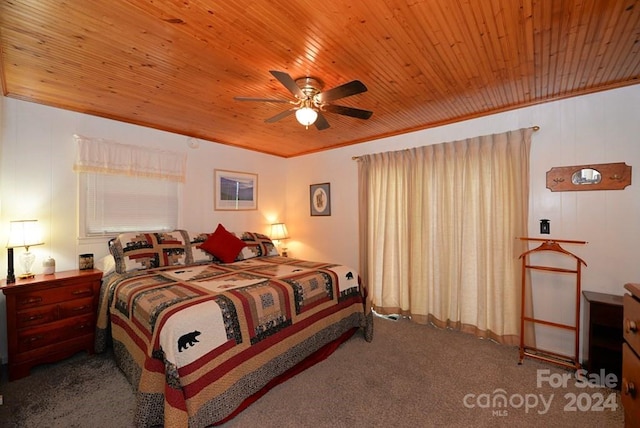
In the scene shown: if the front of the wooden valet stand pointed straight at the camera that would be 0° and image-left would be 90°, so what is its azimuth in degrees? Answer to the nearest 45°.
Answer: approximately 45°

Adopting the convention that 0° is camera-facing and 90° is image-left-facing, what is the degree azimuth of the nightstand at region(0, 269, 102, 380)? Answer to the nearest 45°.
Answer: approximately 315°

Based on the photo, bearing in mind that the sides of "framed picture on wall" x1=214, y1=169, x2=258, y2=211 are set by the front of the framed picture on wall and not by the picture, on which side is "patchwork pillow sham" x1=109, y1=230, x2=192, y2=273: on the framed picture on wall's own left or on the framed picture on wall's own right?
on the framed picture on wall's own right

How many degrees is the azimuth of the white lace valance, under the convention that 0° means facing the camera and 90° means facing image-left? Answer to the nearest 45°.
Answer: approximately 315°

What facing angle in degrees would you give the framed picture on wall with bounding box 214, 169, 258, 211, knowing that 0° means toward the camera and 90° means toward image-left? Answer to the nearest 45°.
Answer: approximately 315°

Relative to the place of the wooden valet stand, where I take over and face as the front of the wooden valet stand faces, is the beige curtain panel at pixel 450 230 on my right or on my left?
on my right

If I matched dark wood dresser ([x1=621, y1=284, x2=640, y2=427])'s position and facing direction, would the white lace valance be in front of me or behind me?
in front

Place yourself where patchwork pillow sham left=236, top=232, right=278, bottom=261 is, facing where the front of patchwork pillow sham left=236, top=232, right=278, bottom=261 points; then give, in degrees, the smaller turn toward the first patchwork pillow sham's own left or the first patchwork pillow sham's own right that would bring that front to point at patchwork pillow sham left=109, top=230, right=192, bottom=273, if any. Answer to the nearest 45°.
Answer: approximately 90° to the first patchwork pillow sham's own right
